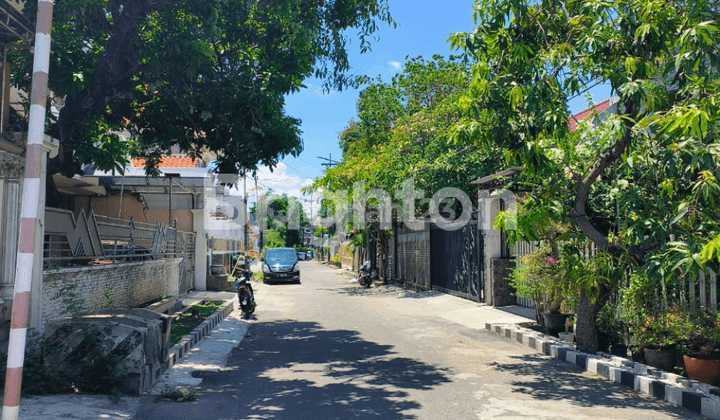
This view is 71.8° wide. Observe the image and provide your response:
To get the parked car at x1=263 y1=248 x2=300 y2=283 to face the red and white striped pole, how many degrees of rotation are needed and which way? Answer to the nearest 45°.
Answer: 0° — it already faces it

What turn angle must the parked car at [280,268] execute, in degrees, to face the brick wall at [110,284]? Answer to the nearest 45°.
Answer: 0° — it already faces it

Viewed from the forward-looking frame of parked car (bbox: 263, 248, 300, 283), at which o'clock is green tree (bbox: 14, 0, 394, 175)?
The green tree is roughly at 12 o'clock from the parked car.

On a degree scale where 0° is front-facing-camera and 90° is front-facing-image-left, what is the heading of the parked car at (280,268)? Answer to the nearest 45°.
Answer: approximately 0°

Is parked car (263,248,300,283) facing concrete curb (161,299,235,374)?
yes

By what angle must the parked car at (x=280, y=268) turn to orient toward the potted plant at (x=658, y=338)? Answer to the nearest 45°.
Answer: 0° — it already faces it

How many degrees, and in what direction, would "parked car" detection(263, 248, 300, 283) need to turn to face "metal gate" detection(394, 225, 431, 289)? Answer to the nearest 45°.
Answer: approximately 45° to its left

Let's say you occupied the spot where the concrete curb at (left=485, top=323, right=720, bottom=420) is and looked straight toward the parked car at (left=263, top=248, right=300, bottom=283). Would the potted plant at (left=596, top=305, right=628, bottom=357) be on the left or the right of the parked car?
right

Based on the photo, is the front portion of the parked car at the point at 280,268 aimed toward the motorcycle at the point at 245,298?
yes

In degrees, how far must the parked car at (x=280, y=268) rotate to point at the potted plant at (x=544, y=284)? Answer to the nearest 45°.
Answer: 0° — it already faces it
